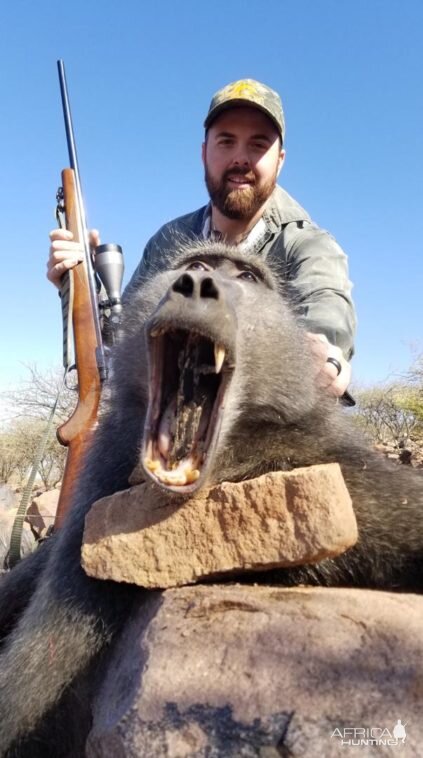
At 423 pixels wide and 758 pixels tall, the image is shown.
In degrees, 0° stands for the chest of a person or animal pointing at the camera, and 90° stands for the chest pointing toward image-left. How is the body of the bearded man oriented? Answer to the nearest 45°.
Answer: approximately 0°

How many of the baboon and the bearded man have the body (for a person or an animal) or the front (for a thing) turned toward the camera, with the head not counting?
2
